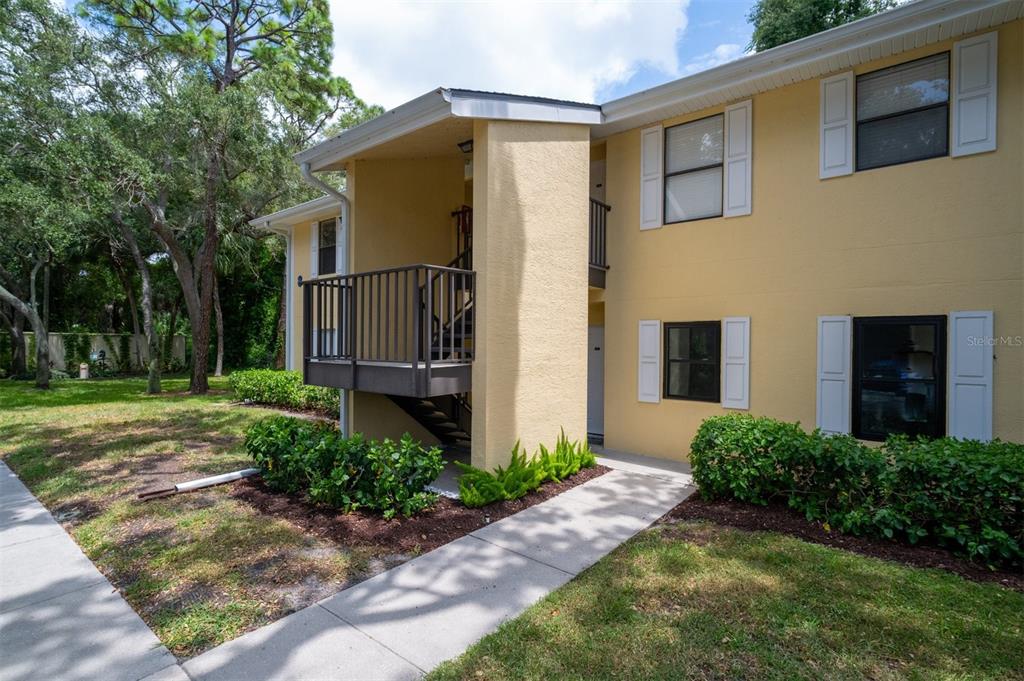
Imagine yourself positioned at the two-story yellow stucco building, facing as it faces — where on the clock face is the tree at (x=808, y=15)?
The tree is roughly at 5 o'clock from the two-story yellow stucco building.

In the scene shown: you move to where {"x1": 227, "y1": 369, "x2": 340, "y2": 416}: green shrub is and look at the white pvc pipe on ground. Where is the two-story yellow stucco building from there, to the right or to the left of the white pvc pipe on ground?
left

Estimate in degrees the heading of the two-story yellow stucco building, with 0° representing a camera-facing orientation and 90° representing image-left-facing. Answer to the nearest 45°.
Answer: approximately 45°

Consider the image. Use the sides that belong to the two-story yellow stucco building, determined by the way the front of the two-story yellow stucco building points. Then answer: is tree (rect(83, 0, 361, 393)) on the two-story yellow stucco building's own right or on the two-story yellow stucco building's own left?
on the two-story yellow stucco building's own right

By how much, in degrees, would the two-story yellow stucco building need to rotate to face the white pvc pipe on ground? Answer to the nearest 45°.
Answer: approximately 45° to its right

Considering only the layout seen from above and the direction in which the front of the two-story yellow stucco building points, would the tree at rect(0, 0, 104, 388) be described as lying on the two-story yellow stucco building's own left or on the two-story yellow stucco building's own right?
on the two-story yellow stucco building's own right

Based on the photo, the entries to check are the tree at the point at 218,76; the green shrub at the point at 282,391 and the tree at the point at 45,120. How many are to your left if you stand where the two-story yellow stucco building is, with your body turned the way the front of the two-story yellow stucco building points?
0

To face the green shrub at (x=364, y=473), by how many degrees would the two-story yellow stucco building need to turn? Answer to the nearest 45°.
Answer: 0° — it already faces it

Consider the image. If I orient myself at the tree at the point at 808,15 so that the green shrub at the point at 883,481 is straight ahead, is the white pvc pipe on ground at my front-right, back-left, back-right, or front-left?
front-right

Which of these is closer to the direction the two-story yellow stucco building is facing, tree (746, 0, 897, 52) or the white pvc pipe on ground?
the white pvc pipe on ground
